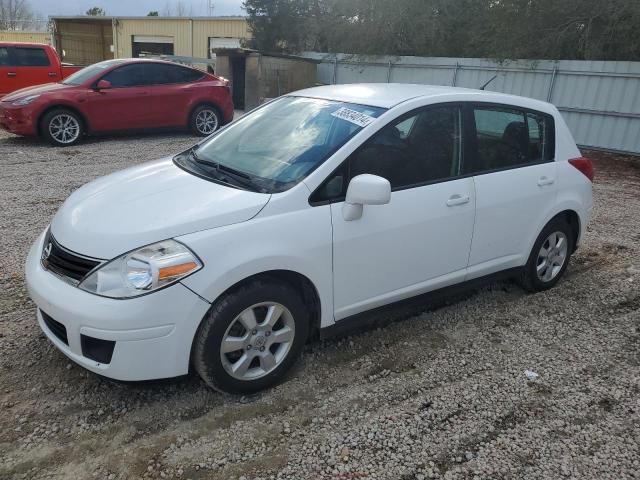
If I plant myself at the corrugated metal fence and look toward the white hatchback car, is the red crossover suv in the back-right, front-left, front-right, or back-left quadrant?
front-right

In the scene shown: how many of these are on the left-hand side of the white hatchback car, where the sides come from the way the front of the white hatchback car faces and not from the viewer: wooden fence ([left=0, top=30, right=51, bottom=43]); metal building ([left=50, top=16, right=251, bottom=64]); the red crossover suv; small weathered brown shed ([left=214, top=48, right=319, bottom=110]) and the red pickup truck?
0

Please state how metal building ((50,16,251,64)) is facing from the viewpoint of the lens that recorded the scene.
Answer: facing the viewer

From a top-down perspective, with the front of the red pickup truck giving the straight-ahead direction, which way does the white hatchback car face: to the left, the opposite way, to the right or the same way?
the same way

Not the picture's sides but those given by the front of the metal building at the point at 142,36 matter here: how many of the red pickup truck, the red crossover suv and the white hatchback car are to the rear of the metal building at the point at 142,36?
0

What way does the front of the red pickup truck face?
to the viewer's left

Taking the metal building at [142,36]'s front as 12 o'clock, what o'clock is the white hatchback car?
The white hatchback car is roughly at 12 o'clock from the metal building.

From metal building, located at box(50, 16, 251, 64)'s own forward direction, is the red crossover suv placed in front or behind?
in front

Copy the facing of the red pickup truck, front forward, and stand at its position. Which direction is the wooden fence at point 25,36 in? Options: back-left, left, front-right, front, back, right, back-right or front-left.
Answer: right

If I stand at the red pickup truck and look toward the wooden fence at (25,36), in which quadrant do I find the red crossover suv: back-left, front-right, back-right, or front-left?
back-right

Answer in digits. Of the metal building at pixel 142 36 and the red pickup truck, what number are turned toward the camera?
1

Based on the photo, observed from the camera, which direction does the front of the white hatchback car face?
facing the viewer and to the left of the viewer

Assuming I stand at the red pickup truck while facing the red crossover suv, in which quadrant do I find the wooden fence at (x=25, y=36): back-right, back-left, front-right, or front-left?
back-left

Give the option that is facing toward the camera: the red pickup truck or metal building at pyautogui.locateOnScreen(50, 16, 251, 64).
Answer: the metal building

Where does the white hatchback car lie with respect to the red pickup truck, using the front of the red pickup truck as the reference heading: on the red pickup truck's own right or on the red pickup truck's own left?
on the red pickup truck's own left

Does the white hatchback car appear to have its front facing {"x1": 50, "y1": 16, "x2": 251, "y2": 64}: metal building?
no

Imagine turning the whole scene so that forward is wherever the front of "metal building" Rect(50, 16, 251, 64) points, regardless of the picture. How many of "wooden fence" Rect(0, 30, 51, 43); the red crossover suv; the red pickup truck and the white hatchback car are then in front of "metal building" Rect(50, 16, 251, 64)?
3
